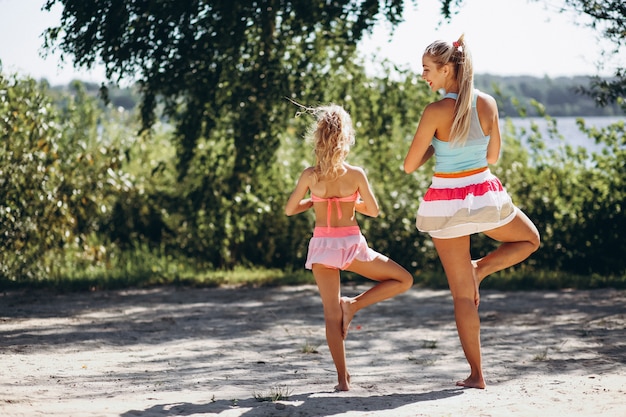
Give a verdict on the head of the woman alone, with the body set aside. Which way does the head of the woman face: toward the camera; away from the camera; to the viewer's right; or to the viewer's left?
to the viewer's left

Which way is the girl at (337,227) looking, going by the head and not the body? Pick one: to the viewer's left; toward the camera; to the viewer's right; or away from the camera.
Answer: away from the camera

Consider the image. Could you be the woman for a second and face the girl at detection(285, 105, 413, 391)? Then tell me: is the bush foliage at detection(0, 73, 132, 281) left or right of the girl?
right

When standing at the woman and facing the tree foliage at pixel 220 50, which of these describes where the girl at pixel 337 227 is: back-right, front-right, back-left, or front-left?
front-left

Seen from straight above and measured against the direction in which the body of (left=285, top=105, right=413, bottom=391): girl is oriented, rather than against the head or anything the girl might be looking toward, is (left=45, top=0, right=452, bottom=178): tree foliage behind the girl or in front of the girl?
in front

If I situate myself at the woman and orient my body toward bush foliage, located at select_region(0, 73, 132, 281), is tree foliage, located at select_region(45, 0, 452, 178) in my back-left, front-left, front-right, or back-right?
front-right

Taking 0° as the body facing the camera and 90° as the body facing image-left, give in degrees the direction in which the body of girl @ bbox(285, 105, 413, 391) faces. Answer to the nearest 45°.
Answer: approximately 180°

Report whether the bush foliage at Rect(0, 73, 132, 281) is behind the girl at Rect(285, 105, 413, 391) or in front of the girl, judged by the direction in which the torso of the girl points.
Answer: in front

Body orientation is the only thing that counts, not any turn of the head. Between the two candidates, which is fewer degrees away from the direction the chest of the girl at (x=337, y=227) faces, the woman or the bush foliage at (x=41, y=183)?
the bush foliage

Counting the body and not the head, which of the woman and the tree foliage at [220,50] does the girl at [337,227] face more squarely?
the tree foliage

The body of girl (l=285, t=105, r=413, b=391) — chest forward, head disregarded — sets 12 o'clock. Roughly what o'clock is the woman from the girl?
The woman is roughly at 3 o'clock from the girl.

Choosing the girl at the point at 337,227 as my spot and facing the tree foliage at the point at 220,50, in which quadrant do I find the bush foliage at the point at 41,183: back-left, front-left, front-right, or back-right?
front-left
